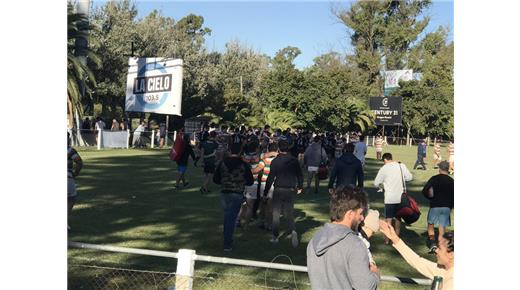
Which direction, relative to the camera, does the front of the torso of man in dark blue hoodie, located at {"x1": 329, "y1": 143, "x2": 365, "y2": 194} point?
away from the camera

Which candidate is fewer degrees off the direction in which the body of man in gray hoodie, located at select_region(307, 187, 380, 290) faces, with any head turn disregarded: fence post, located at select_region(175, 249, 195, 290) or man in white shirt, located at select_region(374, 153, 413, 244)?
the man in white shirt

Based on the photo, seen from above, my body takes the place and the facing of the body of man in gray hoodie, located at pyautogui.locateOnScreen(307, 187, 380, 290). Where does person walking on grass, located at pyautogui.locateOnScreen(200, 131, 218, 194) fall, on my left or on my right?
on my left

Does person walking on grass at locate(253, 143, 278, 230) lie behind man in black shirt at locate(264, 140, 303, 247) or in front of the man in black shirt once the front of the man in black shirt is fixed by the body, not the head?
in front

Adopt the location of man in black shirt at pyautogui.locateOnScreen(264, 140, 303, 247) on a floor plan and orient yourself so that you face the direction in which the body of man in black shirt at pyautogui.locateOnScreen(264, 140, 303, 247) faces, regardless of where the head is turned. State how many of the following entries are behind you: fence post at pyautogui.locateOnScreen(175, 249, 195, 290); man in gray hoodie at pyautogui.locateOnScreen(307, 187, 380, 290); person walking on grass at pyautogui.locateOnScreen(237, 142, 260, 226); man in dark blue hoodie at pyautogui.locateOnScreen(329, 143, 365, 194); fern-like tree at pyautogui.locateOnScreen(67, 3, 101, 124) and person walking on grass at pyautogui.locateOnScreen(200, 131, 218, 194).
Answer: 2

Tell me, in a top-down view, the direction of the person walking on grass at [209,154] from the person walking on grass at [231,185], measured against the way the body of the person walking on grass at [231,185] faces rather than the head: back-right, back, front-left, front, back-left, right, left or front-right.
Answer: front

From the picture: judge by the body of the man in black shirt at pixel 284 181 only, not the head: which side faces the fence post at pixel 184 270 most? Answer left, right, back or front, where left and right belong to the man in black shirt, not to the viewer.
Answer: back

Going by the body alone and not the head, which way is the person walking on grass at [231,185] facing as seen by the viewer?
away from the camera

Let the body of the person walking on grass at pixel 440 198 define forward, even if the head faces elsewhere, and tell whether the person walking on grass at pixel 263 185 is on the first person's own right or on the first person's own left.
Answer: on the first person's own left

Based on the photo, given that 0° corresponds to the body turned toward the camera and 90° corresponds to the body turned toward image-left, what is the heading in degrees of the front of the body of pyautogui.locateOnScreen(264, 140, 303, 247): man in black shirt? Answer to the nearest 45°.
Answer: approximately 180°
